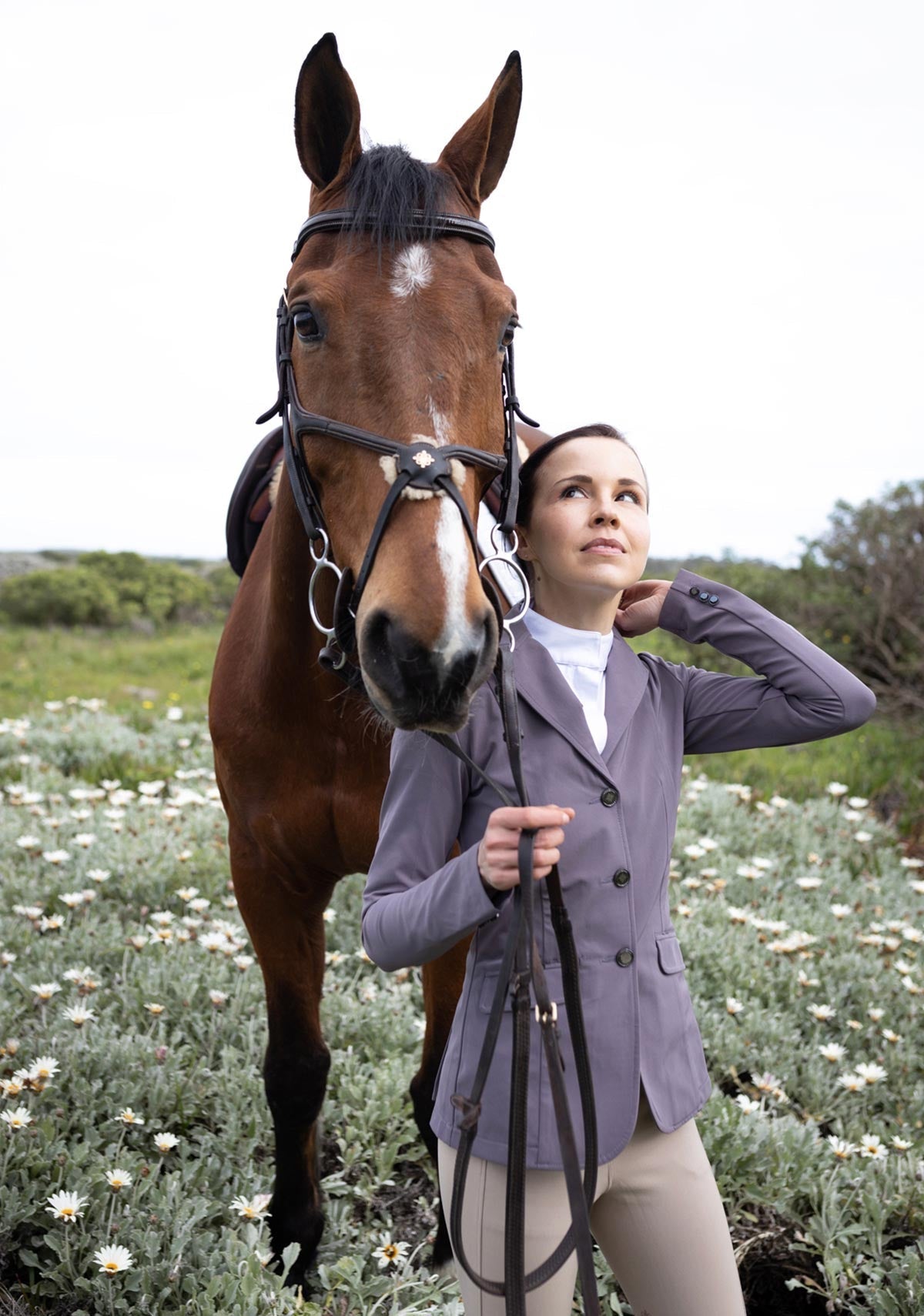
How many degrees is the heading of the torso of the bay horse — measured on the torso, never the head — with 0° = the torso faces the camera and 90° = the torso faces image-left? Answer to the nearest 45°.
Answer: approximately 0°

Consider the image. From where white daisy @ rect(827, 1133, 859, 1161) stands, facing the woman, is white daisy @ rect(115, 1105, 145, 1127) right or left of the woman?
right
